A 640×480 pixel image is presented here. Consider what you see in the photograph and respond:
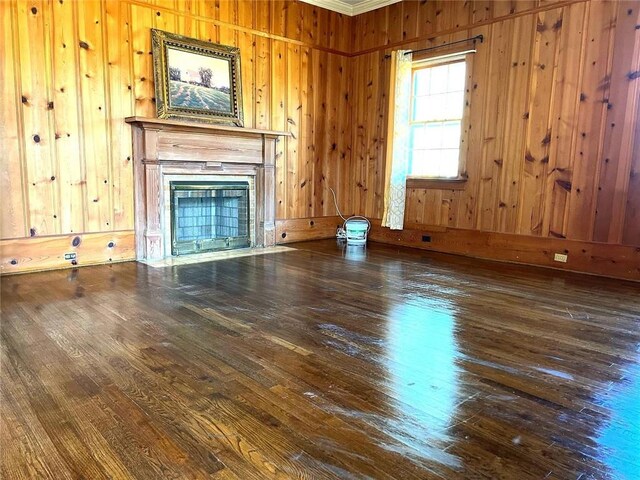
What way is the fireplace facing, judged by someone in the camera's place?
facing the viewer and to the right of the viewer

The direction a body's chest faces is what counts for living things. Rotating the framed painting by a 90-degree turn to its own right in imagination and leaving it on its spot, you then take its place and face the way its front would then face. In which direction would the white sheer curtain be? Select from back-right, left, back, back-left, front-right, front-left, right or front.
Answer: back-left

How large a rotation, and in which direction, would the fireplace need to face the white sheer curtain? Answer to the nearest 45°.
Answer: approximately 45° to its left
